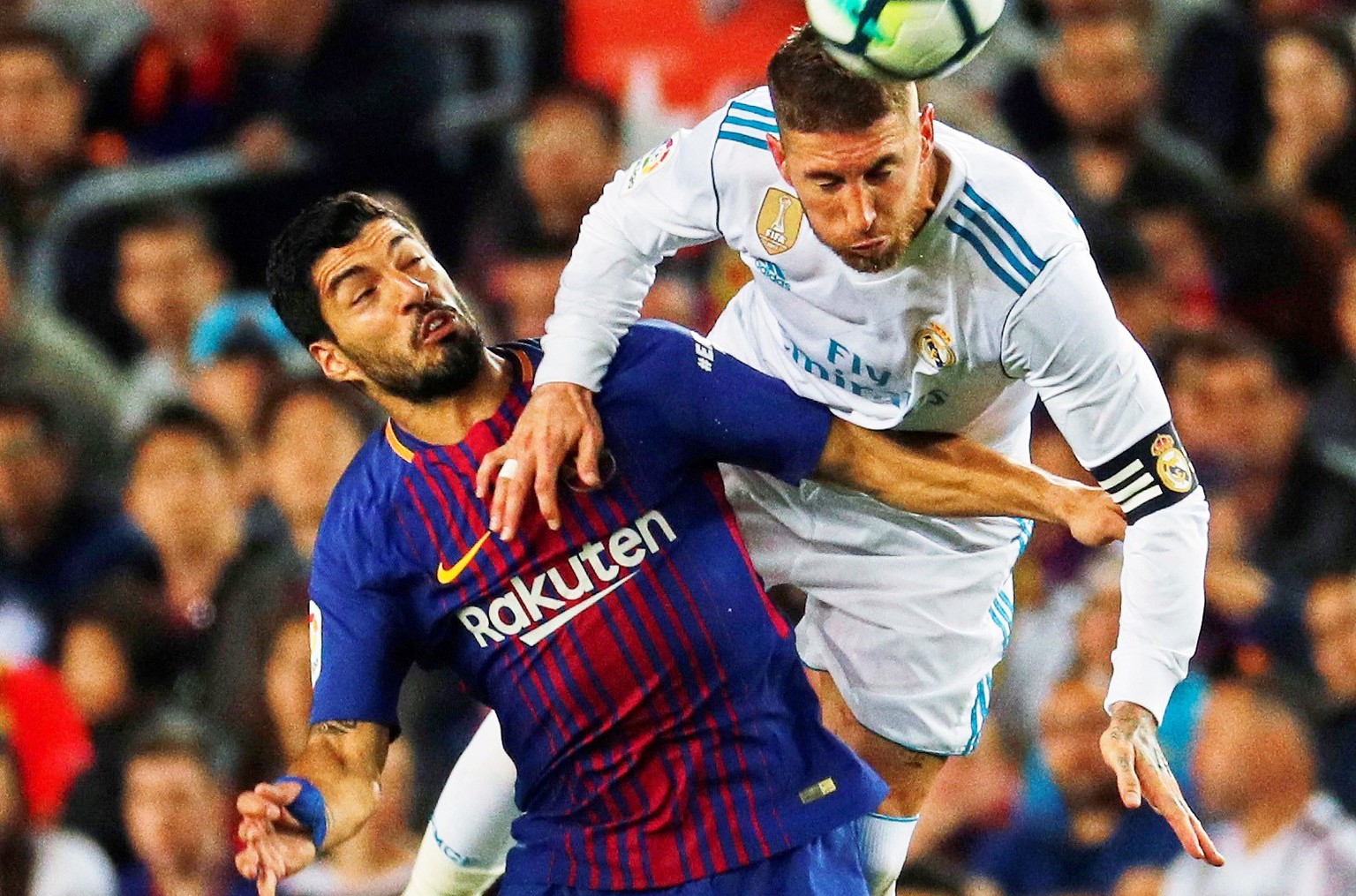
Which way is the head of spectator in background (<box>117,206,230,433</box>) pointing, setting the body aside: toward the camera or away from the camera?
toward the camera

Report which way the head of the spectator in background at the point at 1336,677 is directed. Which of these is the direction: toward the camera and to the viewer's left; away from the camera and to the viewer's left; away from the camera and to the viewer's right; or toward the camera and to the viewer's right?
toward the camera and to the viewer's left

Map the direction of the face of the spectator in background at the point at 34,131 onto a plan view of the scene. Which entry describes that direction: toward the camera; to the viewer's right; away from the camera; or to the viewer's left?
toward the camera

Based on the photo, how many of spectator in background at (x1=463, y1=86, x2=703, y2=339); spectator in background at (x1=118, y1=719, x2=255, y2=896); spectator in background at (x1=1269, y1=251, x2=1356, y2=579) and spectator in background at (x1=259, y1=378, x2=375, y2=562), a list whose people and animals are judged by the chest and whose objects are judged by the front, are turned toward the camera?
4

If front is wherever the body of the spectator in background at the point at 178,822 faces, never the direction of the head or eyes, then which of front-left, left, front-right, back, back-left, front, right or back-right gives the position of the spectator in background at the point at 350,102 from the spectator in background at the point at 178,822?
back-left

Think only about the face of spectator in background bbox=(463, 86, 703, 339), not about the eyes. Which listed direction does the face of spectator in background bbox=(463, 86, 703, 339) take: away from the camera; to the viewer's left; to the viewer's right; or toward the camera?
toward the camera

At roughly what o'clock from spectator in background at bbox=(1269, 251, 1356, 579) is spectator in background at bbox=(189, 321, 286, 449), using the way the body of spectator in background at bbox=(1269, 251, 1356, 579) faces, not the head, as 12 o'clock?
spectator in background at bbox=(189, 321, 286, 449) is roughly at 3 o'clock from spectator in background at bbox=(1269, 251, 1356, 579).

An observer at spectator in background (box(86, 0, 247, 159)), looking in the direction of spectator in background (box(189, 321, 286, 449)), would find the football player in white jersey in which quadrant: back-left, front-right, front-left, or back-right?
front-left

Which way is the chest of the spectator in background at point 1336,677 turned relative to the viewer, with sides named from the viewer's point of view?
facing the viewer

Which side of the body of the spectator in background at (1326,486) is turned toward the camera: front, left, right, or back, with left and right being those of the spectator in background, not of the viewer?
front

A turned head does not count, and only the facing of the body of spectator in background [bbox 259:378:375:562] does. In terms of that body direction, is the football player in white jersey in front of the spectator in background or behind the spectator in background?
in front

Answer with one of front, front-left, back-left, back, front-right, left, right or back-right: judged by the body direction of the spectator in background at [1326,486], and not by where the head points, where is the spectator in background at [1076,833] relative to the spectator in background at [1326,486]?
front-right

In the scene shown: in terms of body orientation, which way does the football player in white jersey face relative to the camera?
toward the camera

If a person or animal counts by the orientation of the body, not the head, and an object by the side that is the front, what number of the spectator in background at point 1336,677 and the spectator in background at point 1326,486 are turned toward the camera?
2

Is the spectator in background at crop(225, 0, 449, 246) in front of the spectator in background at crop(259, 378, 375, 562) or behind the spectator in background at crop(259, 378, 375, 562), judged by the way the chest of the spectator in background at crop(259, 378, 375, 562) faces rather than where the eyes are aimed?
behind

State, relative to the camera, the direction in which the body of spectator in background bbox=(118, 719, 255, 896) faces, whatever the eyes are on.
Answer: toward the camera
